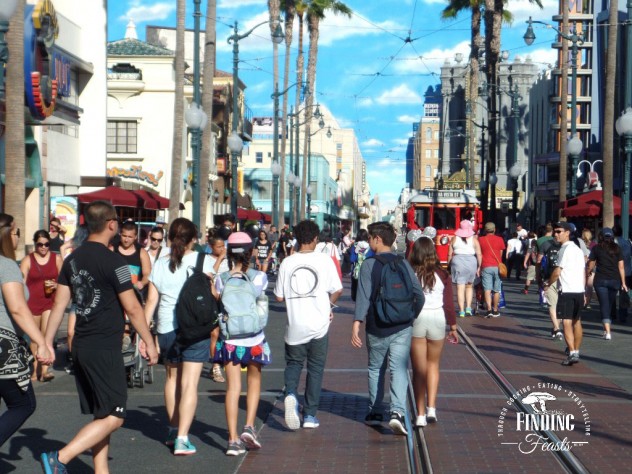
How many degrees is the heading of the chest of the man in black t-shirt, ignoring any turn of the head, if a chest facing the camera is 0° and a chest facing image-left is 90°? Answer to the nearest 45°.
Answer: approximately 225°

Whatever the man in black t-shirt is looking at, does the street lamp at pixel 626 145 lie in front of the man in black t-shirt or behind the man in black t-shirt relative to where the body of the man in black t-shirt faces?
in front

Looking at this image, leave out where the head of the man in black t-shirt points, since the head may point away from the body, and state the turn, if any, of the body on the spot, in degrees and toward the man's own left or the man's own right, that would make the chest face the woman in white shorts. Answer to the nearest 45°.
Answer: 0° — they already face them

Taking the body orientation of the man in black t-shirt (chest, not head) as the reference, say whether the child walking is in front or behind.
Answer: in front

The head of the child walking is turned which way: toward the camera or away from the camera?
away from the camera

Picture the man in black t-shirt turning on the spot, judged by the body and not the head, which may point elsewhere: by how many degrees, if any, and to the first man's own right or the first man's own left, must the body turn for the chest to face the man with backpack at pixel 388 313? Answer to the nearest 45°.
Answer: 0° — they already face them

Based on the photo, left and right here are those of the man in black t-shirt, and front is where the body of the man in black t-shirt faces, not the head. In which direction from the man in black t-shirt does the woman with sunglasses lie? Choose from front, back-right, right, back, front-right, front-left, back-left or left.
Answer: front-left

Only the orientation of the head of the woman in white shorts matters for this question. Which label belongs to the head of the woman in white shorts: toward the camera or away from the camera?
away from the camera
